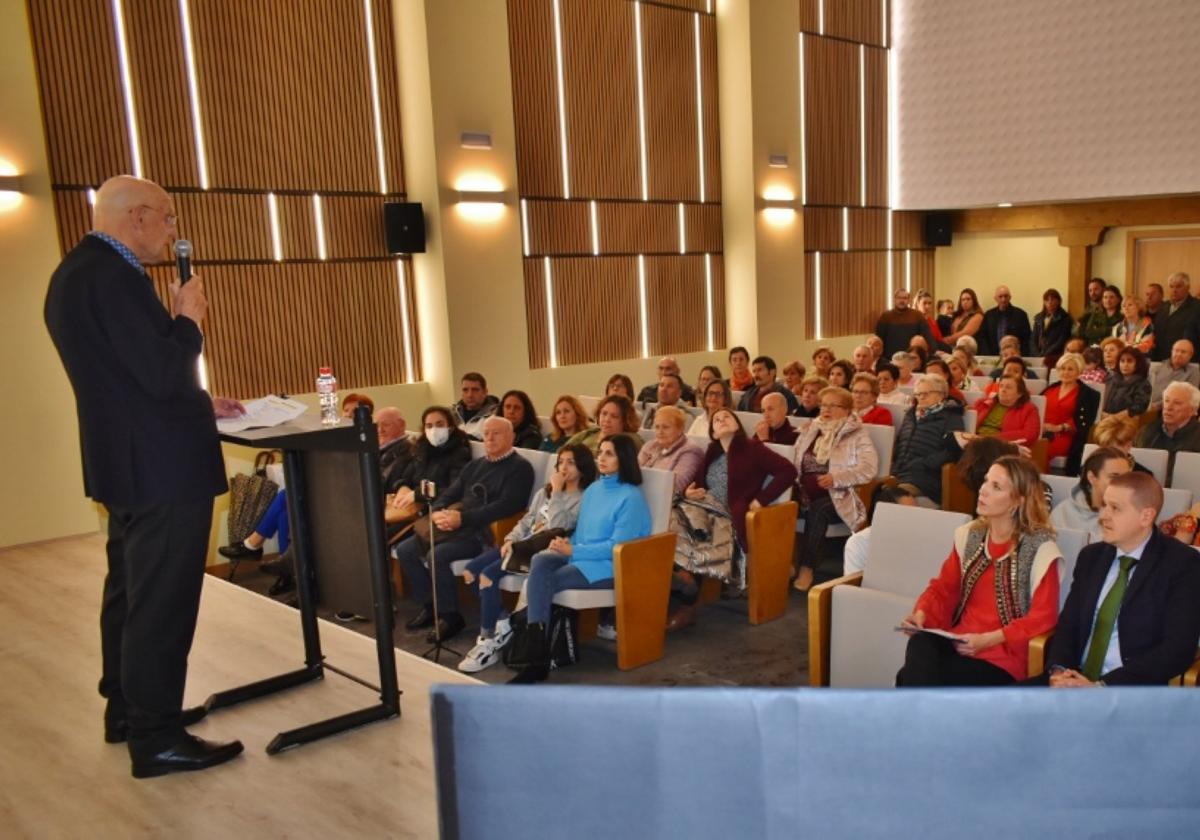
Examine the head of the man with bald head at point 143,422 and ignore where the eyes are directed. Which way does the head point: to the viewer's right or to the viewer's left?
to the viewer's right

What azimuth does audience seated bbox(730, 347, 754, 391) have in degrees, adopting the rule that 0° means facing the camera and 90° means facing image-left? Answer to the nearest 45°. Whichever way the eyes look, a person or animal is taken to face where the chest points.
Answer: approximately 45°

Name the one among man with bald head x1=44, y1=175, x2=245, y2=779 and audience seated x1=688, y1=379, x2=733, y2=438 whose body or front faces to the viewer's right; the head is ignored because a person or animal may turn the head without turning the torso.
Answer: the man with bald head

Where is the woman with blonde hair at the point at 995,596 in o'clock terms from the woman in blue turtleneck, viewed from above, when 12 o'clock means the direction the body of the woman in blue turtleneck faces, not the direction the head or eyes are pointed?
The woman with blonde hair is roughly at 9 o'clock from the woman in blue turtleneck.

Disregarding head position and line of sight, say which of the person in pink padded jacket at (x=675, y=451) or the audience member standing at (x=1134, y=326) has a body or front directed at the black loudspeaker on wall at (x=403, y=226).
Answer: the audience member standing at (x=1134, y=326)

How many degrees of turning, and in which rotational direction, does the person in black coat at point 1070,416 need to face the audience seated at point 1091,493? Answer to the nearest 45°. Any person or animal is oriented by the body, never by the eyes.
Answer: approximately 45° to their left

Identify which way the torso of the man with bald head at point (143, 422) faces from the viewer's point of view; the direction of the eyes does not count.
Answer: to the viewer's right

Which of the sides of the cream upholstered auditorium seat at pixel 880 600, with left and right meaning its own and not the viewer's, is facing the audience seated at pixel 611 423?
right

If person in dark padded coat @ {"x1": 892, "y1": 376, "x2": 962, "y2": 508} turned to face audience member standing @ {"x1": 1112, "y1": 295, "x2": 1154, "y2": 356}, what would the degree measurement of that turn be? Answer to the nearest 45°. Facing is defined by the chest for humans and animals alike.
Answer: approximately 135° to their right

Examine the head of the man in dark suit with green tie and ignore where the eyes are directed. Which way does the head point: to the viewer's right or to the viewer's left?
to the viewer's left

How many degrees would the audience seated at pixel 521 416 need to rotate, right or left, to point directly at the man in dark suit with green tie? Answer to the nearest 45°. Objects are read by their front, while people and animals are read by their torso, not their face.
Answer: approximately 90° to their left

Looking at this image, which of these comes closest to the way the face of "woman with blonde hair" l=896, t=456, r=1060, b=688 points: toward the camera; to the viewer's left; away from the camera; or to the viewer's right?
to the viewer's left
